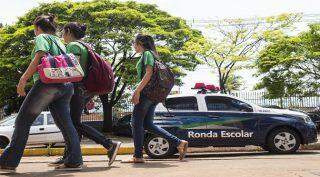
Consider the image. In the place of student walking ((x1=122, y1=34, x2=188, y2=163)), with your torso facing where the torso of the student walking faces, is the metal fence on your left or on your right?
on your right

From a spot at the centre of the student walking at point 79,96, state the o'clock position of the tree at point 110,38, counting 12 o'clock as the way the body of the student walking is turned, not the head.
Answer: The tree is roughly at 3 o'clock from the student walking.

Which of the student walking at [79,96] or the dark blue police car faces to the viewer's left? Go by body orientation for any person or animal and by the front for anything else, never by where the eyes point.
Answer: the student walking

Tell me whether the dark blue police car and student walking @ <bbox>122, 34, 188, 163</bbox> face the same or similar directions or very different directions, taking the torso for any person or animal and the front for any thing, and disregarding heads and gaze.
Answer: very different directions

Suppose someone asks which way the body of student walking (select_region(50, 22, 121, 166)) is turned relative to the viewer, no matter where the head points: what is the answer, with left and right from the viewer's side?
facing to the left of the viewer

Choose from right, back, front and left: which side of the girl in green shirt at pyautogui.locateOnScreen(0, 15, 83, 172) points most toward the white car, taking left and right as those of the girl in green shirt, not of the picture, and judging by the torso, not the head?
right

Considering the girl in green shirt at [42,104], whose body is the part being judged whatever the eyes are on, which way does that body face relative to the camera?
to the viewer's left

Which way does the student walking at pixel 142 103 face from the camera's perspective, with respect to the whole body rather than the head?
to the viewer's left

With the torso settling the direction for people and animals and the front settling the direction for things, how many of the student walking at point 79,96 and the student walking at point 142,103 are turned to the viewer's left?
2

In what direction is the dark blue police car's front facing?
to the viewer's right

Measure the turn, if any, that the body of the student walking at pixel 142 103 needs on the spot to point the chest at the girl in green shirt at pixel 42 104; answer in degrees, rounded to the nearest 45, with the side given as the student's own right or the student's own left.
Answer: approximately 45° to the student's own left

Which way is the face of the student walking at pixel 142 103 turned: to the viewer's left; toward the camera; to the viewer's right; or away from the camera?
to the viewer's left

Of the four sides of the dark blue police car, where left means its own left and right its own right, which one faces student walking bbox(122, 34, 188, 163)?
right

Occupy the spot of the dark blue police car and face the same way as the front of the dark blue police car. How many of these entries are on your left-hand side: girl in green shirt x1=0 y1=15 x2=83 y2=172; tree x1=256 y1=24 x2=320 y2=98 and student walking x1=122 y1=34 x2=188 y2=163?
1
